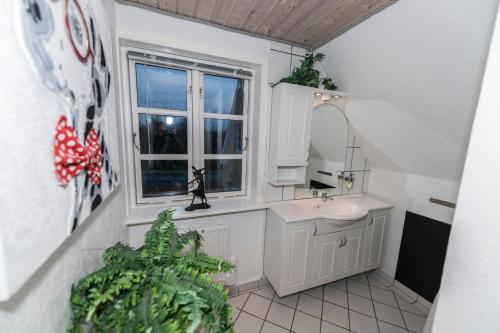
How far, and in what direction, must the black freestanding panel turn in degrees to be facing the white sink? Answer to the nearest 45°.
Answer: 0° — it already faces it

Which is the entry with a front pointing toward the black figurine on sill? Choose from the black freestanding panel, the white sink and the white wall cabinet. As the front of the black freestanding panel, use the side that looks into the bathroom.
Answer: the black freestanding panel

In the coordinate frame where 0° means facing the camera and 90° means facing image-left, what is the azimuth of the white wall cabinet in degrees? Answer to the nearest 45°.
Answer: approximately 315°

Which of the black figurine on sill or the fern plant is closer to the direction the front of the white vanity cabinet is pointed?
the fern plant

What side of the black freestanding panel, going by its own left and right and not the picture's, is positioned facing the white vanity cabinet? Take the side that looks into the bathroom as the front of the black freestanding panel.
front

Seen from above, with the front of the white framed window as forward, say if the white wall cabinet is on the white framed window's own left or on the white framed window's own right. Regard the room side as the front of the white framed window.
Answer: on the white framed window's own left

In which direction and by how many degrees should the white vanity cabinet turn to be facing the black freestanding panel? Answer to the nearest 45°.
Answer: approximately 90° to its left

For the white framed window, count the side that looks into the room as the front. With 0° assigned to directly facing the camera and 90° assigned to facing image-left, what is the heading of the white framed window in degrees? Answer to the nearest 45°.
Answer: approximately 0°

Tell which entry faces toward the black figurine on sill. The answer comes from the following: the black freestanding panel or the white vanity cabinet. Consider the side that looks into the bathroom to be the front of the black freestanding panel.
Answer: the black freestanding panel

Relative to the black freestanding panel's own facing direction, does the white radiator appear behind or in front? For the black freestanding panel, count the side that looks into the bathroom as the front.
in front

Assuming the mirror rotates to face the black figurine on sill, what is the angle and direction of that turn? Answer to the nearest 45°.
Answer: approximately 90° to its right

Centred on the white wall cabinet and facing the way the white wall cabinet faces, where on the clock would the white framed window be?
The white framed window is roughly at 4 o'clock from the white wall cabinet.

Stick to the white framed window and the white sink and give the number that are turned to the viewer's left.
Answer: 0

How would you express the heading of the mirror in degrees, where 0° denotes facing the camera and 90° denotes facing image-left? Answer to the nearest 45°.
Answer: approximately 315°

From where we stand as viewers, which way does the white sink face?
facing the viewer and to the right of the viewer
